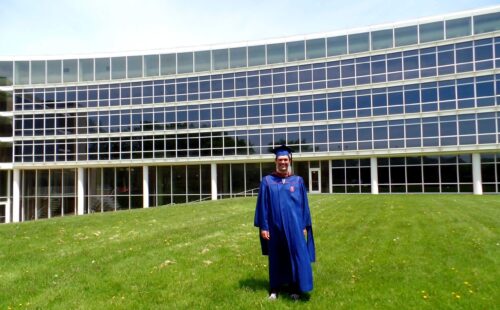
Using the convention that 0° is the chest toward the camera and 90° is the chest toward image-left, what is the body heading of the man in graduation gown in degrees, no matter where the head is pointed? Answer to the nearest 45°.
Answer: approximately 0°

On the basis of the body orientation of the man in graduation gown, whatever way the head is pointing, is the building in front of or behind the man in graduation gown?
behind

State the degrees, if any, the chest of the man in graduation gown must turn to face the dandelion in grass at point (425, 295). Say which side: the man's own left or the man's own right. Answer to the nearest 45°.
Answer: approximately 90° to the man's own left
